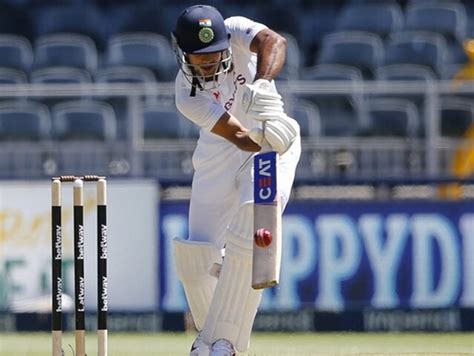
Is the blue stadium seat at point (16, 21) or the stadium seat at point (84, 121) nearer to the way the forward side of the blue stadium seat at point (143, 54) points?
the stadium seat

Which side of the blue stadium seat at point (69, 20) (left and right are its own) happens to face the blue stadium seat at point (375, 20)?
left

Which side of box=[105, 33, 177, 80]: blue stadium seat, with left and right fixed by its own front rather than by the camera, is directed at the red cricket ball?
front

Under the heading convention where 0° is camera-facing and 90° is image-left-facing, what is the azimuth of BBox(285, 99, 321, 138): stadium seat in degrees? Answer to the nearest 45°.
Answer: approximately 0°

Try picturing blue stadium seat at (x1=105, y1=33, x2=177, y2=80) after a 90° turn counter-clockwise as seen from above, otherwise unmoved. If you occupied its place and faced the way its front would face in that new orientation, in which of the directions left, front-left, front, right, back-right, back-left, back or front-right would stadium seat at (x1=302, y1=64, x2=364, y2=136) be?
front-right

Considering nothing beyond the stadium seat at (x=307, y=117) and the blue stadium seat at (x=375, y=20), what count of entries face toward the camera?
2

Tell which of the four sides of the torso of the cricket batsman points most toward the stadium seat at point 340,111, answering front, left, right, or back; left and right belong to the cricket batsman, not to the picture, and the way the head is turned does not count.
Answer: back

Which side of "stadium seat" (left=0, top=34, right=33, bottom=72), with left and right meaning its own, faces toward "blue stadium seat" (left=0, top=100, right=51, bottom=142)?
front

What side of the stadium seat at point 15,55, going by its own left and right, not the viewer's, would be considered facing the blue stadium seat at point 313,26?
left
